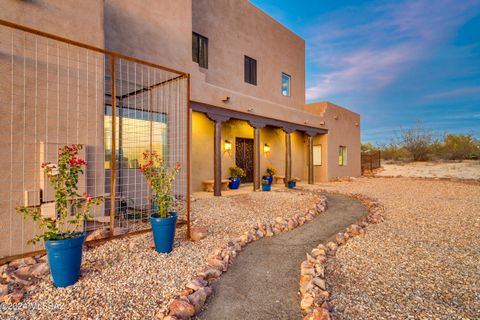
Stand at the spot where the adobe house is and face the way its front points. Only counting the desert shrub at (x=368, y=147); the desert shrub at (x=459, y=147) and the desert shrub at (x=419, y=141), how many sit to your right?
0

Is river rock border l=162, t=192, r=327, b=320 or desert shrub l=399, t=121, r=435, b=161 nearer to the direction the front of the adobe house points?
the river rock border

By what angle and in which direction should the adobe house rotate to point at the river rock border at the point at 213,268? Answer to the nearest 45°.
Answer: approximately 45° to its right

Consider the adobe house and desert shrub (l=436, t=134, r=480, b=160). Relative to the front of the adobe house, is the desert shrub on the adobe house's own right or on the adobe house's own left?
on the adobe house's own left

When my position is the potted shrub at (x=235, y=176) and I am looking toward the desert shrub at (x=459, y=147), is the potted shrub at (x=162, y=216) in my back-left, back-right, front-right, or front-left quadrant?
back-right

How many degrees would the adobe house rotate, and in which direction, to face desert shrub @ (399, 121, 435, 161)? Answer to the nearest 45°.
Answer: approximately 90° to its left

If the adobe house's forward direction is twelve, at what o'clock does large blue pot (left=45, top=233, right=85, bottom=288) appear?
The large blue pot is roughly at 2 o'clock from the adobe house.

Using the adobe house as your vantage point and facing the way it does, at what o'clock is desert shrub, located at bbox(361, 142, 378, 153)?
The desert shrub is roughly at 9 o'clock from the adobe house.

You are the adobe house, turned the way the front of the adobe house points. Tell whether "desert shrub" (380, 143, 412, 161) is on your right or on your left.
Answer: on your left

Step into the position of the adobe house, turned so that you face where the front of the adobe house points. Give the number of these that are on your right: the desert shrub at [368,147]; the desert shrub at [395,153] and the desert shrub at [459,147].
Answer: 0

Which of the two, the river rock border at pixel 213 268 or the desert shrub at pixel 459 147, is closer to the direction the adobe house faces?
the river rock border

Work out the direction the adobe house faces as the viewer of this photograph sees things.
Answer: facing the viewer and to the right of the viewer

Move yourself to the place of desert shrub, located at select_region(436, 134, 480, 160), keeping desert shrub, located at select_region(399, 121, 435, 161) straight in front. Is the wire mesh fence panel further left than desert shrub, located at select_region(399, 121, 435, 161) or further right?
left
